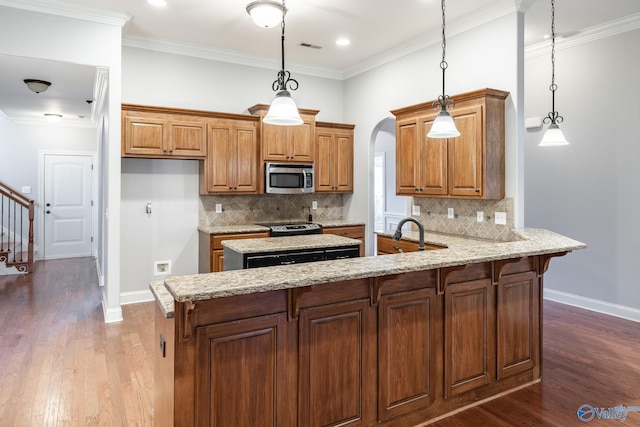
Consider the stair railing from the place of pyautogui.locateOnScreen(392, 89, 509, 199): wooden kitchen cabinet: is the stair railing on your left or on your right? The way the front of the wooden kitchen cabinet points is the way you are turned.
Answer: on your right

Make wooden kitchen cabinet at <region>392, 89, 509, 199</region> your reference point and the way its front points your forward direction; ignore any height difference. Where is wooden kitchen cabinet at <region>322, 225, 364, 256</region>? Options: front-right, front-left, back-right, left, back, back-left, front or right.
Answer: right

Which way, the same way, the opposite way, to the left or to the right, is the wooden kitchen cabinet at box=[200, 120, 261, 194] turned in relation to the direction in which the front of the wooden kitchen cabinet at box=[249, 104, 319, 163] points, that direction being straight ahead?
the same way

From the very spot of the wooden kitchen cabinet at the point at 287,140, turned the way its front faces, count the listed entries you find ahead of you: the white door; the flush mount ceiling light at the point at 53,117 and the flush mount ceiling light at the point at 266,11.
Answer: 1

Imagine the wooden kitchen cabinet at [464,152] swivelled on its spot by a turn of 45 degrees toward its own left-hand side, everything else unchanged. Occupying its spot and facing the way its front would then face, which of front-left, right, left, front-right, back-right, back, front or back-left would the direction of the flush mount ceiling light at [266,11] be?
front-right

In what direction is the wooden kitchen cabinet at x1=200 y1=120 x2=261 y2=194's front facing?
toward the camera

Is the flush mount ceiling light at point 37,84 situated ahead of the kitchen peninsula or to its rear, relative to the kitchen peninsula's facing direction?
to the rear

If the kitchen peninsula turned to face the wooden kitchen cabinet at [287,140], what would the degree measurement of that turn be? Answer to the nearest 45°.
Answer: approximately 135° to its left

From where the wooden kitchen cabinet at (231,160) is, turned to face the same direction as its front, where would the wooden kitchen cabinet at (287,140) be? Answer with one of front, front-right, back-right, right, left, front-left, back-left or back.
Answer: left

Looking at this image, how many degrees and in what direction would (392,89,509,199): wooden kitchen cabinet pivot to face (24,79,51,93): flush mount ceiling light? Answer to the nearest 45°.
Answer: approximately 45° to its right

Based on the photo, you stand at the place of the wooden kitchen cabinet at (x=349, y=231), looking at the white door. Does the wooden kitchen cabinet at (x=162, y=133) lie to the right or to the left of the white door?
left

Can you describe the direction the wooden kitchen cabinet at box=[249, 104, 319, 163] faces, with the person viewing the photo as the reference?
facing the viewer

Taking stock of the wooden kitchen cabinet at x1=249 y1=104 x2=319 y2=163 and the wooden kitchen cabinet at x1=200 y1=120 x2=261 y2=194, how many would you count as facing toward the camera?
2

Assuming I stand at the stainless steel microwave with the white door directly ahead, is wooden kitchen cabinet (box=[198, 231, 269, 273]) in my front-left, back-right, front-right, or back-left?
front-left
